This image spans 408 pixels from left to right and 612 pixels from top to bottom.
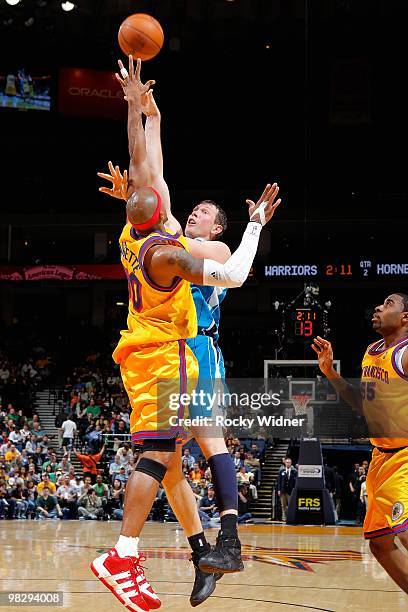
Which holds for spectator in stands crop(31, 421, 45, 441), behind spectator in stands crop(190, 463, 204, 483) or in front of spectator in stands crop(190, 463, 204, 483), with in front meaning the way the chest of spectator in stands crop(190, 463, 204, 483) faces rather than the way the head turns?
behind

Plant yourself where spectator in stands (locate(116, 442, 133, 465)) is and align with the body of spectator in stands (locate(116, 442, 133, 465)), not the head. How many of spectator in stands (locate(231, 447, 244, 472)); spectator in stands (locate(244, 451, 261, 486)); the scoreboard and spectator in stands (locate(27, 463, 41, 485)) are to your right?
1

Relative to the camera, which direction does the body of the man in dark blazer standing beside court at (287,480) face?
toward the camera

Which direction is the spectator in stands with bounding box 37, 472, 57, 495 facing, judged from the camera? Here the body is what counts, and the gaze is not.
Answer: toward the camera

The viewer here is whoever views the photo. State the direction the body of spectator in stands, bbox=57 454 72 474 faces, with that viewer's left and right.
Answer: facing the viewer

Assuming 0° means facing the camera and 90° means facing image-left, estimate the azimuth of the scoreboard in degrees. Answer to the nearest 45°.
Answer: approximately 0°

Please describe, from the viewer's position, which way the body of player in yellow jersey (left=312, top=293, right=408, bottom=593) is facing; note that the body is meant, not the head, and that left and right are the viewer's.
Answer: facing the viewer and to the left of the viewer

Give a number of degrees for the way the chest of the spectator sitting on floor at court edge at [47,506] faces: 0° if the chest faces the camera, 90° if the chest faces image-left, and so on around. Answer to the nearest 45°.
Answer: approximately 0°
